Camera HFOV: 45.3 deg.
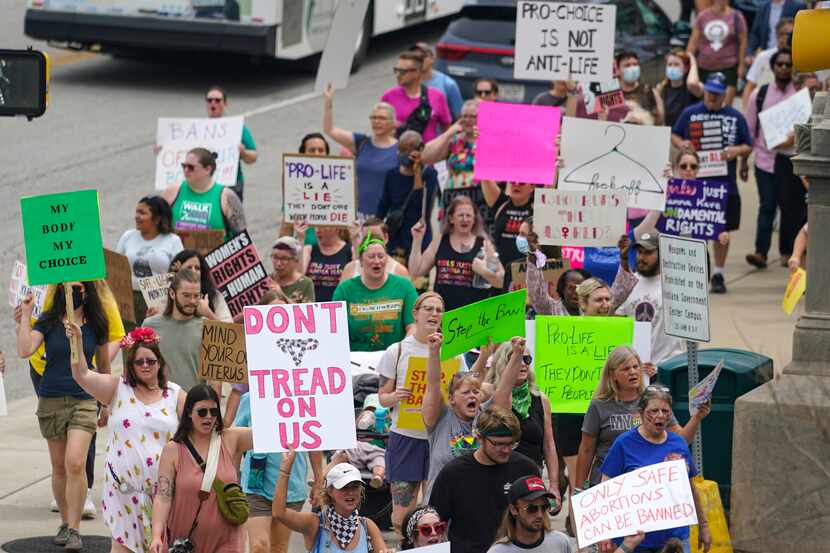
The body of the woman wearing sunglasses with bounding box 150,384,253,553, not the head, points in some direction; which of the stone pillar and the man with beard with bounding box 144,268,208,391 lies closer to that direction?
the stone pillar

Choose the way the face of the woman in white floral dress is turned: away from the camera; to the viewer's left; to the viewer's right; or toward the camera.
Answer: toward the camera

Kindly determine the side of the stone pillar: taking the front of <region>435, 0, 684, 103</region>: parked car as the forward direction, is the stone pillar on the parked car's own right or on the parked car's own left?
on the parked car's own right

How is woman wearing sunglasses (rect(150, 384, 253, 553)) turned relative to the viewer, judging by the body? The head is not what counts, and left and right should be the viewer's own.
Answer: facing the viewer and to the right of the viewer

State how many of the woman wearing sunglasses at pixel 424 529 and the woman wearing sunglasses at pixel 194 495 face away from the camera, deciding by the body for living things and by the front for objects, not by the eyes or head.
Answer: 0

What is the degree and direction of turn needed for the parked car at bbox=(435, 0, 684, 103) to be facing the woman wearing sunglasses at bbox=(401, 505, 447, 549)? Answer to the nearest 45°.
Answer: approximately 135° to its right

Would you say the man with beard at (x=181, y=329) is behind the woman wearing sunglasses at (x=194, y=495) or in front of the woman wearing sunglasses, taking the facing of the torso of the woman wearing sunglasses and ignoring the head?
behind

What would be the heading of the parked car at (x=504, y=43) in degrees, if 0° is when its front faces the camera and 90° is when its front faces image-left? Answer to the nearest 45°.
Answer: approximately 225°
